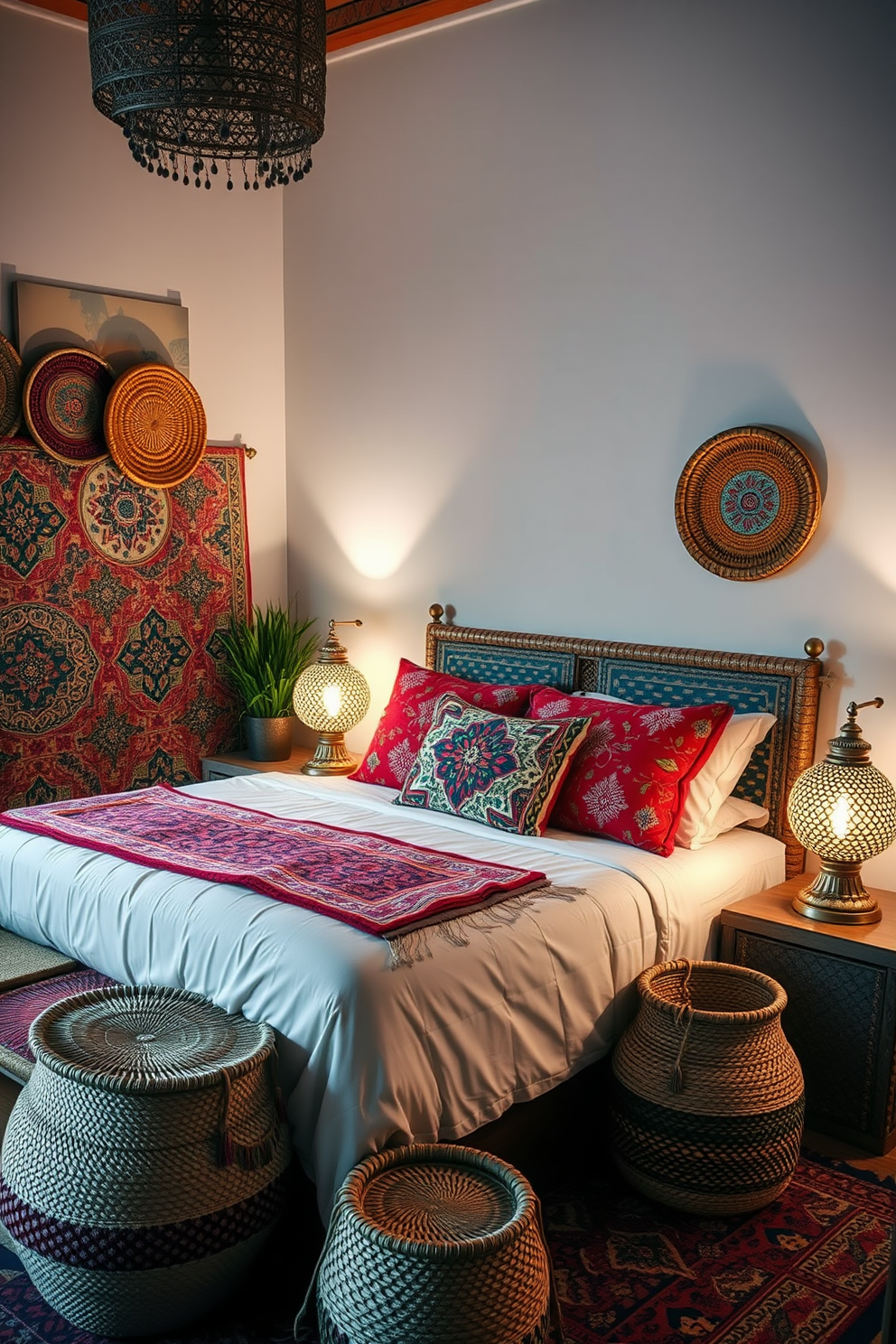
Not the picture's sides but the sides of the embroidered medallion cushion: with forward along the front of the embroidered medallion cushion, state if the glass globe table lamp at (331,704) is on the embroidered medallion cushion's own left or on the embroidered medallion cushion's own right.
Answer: on the embroidered medallion cushion's own right

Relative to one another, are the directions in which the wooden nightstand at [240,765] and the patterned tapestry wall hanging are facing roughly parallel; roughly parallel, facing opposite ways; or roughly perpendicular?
roughly perpendicular

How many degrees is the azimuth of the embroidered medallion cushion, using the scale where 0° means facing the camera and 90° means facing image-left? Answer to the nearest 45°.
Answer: approximately 45°

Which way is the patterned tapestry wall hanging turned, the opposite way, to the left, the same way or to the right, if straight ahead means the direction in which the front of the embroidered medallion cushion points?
to the left

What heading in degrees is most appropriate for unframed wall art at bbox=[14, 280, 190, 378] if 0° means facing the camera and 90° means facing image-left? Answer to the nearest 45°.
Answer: approximately 315°

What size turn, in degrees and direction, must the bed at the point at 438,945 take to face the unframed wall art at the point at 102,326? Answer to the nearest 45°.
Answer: approximately 90° to its right

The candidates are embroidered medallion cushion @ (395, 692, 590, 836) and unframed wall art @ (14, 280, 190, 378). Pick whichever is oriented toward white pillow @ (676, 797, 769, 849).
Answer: the unframed wall art

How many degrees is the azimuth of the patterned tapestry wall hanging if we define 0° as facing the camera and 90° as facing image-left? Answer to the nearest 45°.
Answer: approximately 315°

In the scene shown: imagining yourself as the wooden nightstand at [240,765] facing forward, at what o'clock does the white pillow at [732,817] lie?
The white pillow is roughly at 9 o'clock from the wooden nightstand.
